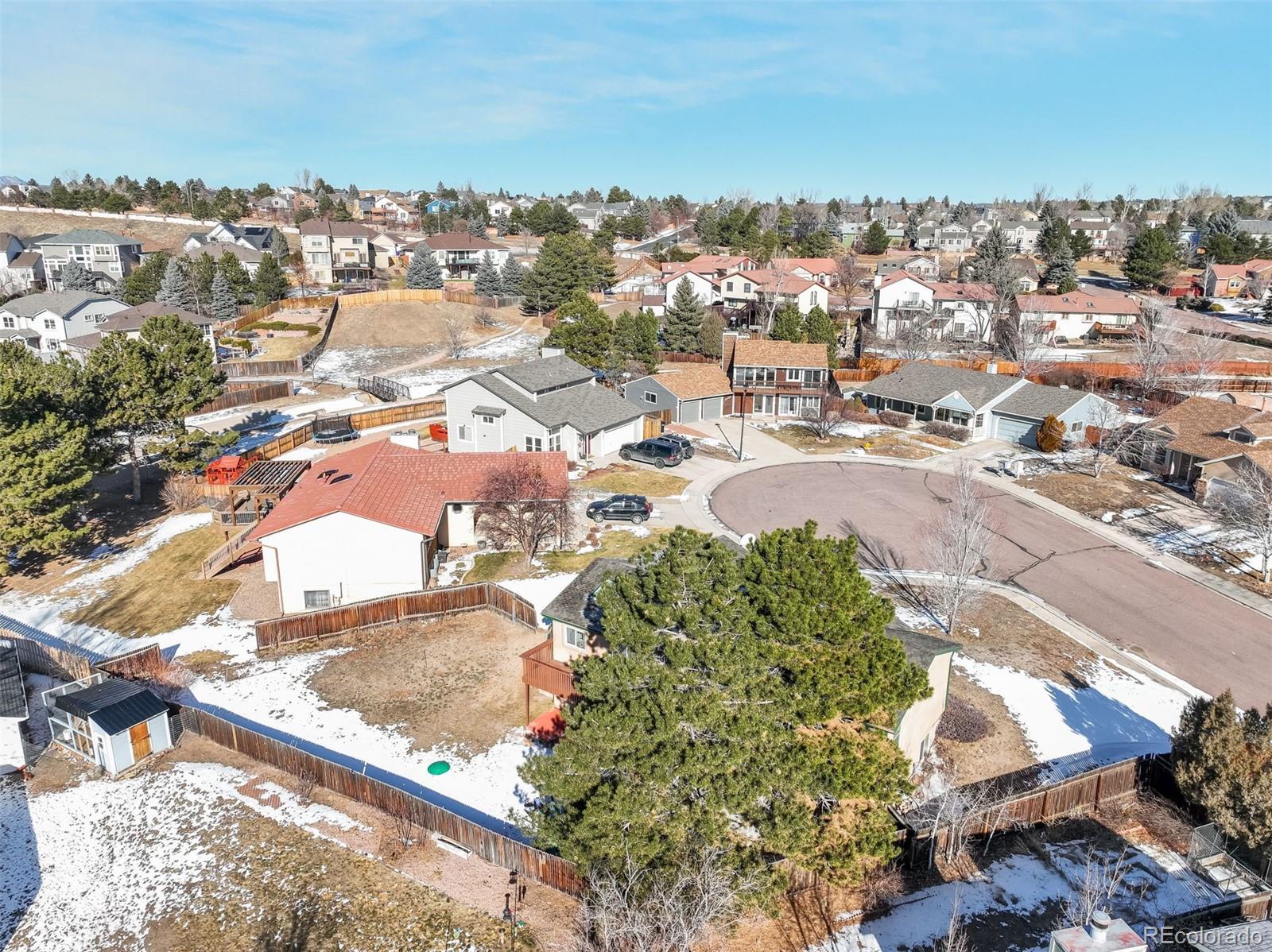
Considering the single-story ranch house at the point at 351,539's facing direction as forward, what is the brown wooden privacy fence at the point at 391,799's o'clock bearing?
The brown wooden privacy fence is roughly at 3 o'clock from the single-story ranch house.

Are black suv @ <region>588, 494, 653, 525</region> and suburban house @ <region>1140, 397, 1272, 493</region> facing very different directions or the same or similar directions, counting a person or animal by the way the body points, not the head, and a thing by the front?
same or similar directions

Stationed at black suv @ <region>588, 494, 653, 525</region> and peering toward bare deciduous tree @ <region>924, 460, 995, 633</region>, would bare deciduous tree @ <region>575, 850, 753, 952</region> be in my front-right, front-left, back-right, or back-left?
front-right

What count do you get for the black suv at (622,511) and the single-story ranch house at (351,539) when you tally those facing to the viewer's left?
1

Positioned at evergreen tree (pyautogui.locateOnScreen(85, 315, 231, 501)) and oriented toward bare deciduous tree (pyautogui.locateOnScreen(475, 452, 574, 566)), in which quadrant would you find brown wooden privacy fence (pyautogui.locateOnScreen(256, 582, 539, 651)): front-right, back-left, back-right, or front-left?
front-right

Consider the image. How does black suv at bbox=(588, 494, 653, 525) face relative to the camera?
to the viewer's left

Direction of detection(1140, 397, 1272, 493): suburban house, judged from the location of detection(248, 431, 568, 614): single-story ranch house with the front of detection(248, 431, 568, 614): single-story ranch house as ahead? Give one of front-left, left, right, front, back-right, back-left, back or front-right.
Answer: front

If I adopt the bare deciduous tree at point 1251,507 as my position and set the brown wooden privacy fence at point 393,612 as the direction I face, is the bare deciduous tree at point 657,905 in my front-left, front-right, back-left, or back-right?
front-left

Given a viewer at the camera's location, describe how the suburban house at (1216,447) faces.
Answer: facing the viewer and to the left of the viewer

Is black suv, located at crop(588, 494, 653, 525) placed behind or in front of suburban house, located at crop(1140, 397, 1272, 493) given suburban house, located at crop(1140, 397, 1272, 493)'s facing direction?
in front

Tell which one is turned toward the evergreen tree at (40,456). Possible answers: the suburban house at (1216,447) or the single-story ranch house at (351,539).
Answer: the suburban house

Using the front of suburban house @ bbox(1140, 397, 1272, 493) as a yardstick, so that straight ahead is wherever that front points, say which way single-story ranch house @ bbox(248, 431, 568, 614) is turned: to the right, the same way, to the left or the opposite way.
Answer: the opposite way

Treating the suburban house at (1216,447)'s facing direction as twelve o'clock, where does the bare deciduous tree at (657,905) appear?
The bare deciduous tree is roughly at 11 o'clock from the suburban house.

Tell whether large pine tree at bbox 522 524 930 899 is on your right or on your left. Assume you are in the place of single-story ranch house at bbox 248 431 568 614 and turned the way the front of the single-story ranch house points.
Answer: on your right

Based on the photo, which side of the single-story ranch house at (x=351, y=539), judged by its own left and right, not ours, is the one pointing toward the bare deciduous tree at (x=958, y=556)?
front

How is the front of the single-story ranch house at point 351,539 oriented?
to the viewer's right

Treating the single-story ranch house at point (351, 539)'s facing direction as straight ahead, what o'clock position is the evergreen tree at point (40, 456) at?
The evergreen tree is roughly at 7 o'clock from the single-story ranch house.

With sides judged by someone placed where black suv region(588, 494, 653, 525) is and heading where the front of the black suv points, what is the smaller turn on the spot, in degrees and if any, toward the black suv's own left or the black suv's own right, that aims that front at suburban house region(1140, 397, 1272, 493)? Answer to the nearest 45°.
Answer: approximately 180°

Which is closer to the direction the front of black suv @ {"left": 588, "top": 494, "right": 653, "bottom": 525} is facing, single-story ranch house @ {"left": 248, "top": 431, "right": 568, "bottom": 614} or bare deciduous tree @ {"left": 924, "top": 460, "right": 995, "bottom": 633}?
the single-story ranch house
